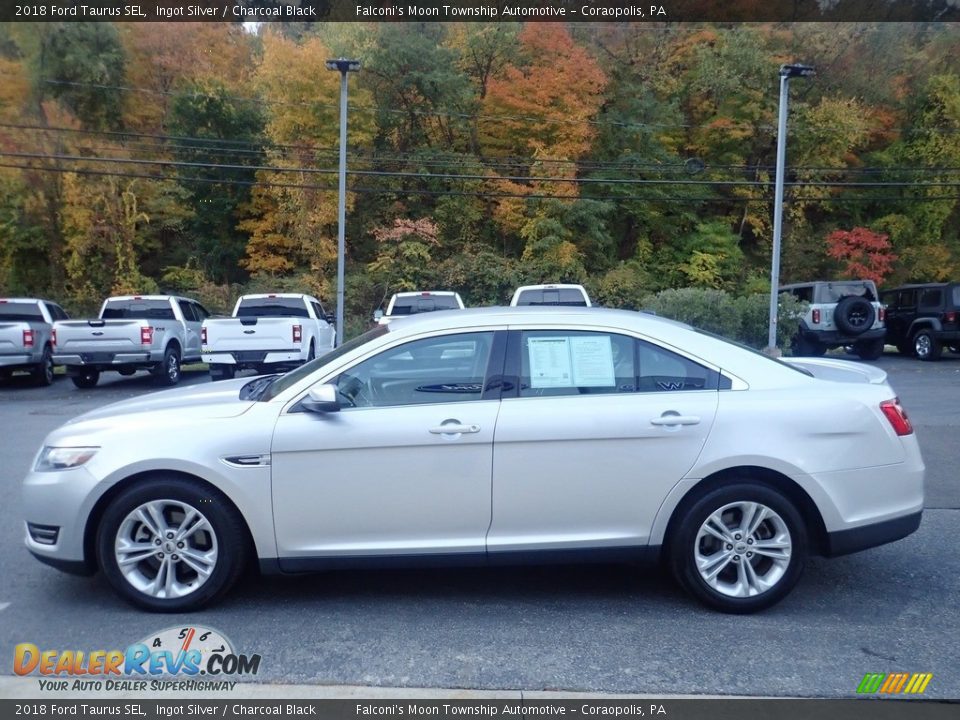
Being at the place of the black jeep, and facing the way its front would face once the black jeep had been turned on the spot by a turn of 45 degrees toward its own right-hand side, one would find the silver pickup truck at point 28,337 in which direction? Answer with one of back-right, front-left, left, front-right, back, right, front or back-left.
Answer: back-left

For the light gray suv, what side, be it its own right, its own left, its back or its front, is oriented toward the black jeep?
right

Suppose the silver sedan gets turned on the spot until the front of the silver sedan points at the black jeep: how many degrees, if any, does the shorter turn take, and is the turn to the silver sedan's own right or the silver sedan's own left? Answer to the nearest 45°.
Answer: approximately 135° to the silver sedan's own right

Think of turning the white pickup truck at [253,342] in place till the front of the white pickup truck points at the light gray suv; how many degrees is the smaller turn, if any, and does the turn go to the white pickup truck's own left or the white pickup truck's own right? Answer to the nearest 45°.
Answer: approximately 45° to the white pickup truck's own right

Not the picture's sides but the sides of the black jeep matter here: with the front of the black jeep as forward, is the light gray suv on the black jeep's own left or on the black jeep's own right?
on the black jeep's own left

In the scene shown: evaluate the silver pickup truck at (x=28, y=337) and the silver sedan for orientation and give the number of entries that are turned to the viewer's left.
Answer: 1

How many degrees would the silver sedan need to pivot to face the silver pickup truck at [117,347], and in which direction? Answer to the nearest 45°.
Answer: approximately 45° to its right

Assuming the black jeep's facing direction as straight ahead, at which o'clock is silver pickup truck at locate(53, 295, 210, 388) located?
The silver pickup truck is roughly at 9 o'clock from the black jeep.

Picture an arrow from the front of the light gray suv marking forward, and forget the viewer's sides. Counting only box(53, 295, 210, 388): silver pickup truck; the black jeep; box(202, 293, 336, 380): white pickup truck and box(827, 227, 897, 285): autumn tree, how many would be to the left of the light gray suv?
2

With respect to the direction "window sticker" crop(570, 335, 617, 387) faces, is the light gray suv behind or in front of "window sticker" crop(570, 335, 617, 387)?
behind

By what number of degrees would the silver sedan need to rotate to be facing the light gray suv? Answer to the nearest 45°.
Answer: approximately 135° to its right

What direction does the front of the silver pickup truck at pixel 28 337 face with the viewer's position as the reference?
facing away from the viewer and to the right of the viewer

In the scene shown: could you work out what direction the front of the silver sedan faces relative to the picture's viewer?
facing to the left of the viewer

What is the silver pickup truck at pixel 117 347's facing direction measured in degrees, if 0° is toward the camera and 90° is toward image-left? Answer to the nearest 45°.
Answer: approximately 225°

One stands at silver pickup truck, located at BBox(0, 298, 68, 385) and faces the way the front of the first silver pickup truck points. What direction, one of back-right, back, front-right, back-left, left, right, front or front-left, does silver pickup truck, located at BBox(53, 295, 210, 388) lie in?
right

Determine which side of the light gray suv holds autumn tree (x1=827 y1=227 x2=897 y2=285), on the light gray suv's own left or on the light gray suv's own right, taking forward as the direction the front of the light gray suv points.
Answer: on the light gray suv's own right
